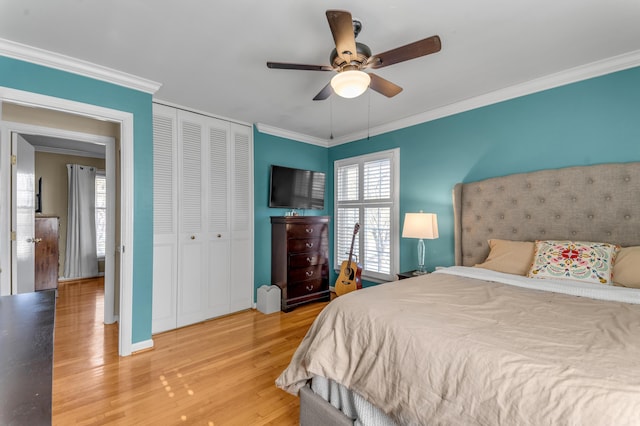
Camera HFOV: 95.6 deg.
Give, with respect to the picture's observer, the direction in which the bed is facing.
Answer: facing the viewer and to the left of the viewer

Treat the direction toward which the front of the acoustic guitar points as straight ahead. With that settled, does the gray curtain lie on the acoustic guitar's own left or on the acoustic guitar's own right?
on the acoustic guitar's own right

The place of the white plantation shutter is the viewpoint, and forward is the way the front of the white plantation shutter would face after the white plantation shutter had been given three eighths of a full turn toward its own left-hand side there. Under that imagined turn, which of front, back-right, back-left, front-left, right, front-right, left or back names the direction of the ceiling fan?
right

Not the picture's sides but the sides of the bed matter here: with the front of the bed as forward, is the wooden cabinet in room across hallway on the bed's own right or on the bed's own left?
on the bed's own right

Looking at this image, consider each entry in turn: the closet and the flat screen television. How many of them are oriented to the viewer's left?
0

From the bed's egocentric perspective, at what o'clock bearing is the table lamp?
The table lamp is roughly at 4 o'clock from the bed.

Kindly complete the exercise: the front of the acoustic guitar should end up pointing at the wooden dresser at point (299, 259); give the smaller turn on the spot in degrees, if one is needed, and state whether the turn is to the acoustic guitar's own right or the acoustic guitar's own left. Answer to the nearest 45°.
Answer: approximately 45° to the acoustic guitar's own right

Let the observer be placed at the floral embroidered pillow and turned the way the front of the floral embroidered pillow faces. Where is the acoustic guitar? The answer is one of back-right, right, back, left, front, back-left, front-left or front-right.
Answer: right

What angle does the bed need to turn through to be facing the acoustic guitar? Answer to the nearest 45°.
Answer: approximately 90° to its right

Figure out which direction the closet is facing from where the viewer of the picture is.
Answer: facing the viewer and to the right of the viewer

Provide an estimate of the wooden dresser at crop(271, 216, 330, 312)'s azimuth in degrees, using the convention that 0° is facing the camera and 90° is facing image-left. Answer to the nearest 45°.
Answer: approximately 315°

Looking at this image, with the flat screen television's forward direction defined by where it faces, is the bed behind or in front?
in front
